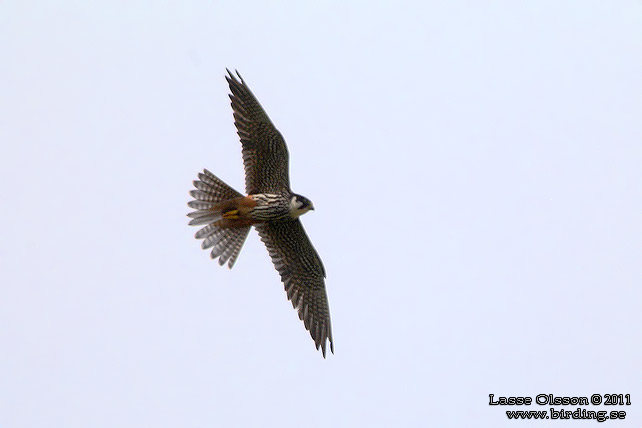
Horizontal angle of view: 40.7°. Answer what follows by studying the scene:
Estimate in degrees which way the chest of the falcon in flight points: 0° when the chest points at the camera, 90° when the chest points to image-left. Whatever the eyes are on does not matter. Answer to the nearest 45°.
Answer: approximately 270°
